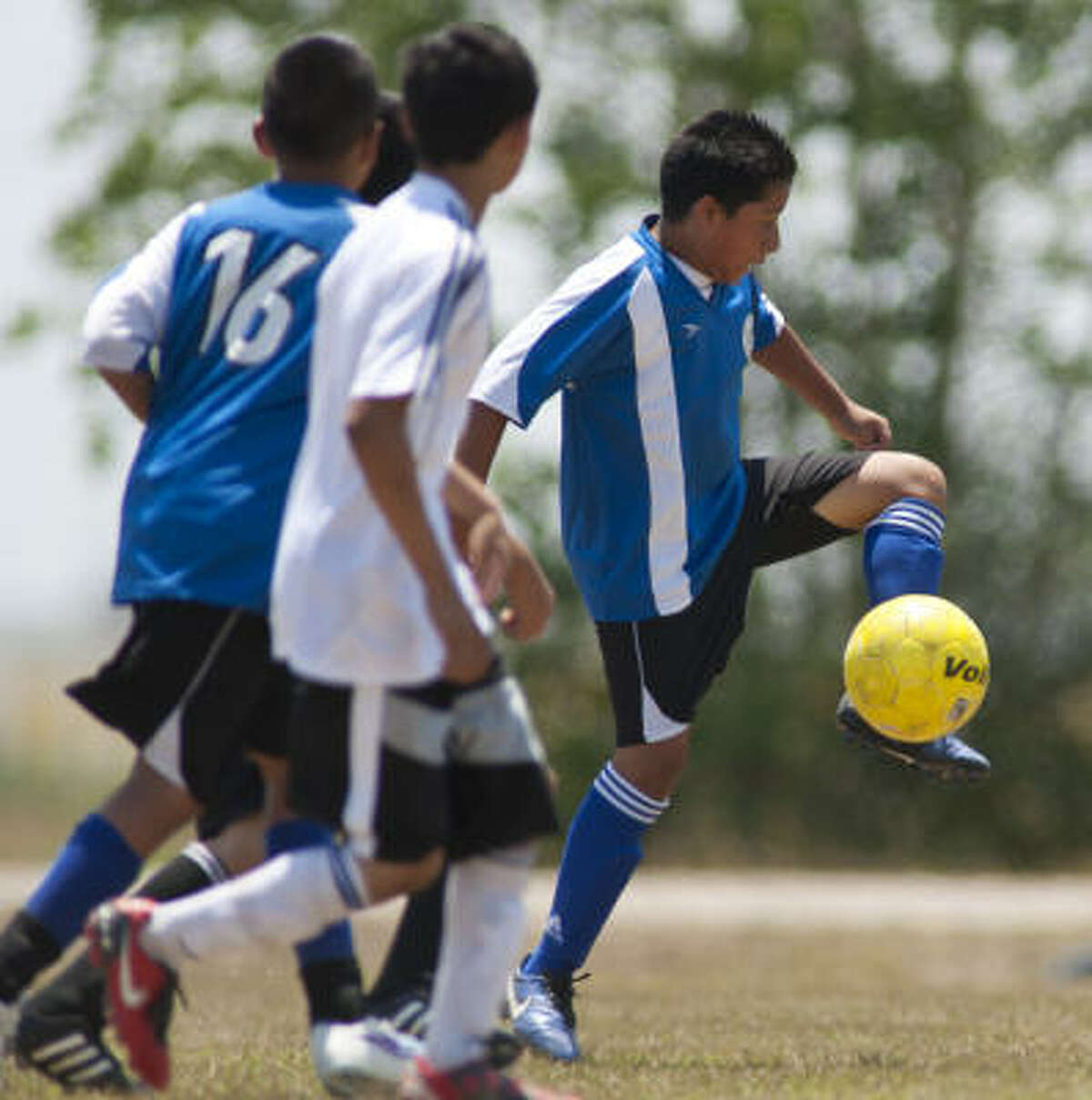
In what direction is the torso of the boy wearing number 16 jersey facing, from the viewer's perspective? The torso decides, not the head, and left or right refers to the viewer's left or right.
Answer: facing away from the viewer and to the right of the viewer

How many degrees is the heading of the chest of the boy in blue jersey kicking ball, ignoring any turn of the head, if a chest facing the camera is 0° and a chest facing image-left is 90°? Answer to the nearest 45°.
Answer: approximately 315°

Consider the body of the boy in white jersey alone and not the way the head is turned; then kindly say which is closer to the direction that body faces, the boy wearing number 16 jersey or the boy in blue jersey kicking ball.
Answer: the boy in blue jersey kicking ball

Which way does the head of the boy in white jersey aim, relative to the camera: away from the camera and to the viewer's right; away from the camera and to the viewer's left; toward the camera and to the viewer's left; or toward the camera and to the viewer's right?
away from the camera and to the viewer's right

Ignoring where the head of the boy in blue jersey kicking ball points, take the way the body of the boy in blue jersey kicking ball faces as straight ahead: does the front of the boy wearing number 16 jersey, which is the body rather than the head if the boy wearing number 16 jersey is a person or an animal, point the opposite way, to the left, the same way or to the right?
to the left

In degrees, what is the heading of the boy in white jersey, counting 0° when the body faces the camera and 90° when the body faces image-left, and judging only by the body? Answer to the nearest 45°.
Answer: approximately 270°

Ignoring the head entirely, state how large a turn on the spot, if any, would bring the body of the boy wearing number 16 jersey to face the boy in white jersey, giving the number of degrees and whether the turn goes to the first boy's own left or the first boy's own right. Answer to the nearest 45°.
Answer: approximately 90° to the first boy's own right
